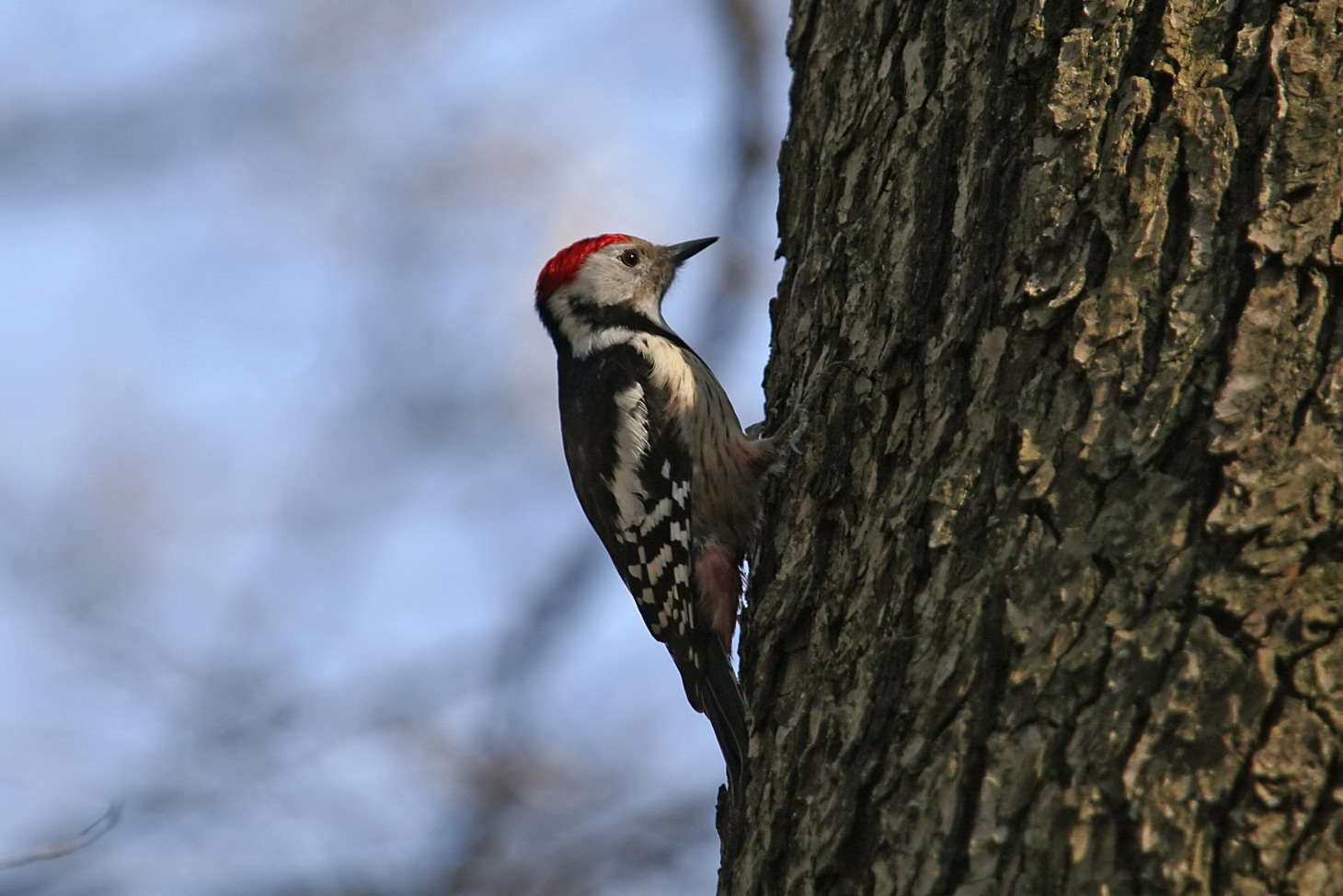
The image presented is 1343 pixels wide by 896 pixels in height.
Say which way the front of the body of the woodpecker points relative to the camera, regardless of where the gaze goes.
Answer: to the viewer's right
